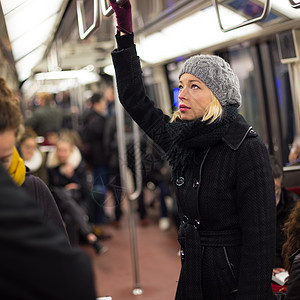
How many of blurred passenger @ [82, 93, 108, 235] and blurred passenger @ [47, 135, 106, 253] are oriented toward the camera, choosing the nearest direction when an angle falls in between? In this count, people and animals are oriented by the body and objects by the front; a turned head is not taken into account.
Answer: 1

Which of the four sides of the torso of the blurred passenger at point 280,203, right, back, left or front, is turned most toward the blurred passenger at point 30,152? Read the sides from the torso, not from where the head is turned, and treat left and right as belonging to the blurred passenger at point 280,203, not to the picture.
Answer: right

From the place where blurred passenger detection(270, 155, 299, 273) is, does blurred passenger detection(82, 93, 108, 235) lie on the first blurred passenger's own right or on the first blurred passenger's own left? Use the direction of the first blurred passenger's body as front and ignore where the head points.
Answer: on the first blurred passenger's own right

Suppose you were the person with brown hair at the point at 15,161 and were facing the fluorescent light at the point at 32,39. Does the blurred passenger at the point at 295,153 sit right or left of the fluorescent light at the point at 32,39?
right
